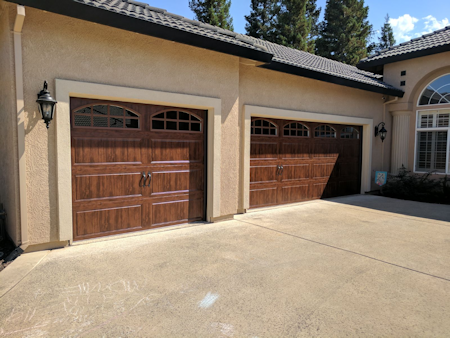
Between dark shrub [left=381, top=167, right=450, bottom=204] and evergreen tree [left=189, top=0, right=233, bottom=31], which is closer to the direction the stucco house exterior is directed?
the dark shrub

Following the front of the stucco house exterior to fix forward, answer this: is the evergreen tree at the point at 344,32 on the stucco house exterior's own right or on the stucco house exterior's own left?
on the stucco house exterior's own left

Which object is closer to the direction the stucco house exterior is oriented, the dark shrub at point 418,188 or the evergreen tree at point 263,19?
the dark shrub

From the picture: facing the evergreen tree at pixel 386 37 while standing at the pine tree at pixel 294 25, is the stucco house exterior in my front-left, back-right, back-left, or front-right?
back-right

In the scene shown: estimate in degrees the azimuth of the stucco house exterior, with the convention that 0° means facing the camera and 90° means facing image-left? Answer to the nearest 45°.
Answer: approximately 315°

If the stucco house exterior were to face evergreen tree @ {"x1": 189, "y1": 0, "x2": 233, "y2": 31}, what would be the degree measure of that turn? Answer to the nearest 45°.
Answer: approximately 135° to its left

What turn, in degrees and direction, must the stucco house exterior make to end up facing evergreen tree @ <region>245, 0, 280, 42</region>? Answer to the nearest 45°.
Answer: approximately 135° to its left

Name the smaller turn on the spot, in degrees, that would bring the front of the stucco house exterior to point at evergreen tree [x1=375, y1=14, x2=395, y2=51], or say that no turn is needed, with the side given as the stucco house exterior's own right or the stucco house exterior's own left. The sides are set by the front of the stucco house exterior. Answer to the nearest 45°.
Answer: approximately 90° to the stucco house exterior's own left
